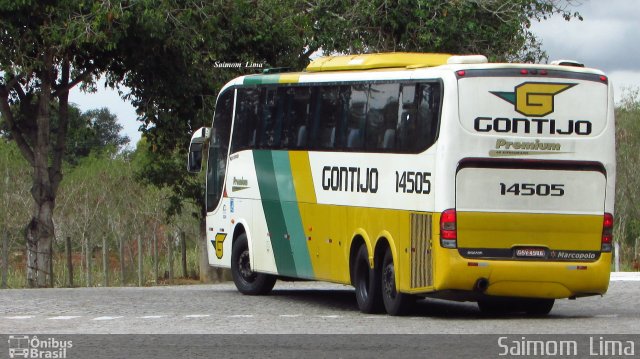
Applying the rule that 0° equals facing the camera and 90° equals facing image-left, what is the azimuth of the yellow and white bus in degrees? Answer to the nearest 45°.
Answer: approximately 135°
